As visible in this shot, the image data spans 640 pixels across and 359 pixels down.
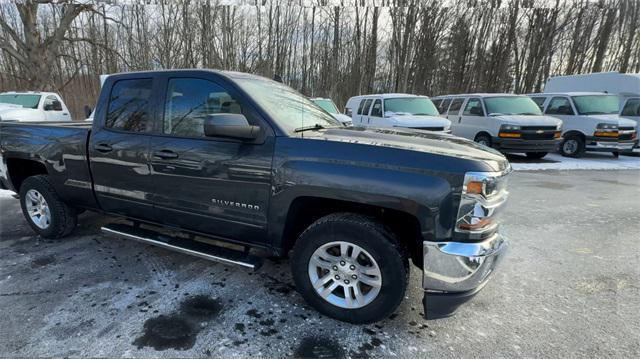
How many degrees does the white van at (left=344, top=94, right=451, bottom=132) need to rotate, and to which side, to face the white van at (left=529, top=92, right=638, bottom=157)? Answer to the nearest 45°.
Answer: approximately 45° to its left

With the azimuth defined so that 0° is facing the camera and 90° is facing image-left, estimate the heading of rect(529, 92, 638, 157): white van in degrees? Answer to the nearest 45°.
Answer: approximately 315°

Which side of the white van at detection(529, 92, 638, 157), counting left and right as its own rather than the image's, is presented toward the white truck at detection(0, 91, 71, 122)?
right

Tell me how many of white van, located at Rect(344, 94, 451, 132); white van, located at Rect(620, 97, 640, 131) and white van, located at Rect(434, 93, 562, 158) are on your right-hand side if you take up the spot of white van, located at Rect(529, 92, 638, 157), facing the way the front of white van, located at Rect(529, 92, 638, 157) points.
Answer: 2

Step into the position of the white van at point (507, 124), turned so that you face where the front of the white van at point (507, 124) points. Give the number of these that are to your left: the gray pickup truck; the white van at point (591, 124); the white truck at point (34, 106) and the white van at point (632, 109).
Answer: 2

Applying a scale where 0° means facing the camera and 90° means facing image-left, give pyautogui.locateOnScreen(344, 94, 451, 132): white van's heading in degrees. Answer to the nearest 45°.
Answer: approximately 315°

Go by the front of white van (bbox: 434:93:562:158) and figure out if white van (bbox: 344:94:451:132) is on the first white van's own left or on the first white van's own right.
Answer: on the first white van's own right

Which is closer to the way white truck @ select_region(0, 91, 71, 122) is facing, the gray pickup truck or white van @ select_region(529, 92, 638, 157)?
the gray pickup truck

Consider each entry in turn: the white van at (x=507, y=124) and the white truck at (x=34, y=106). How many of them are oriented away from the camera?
0

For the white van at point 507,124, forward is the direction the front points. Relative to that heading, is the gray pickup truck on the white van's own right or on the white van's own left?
on the white van's own right
